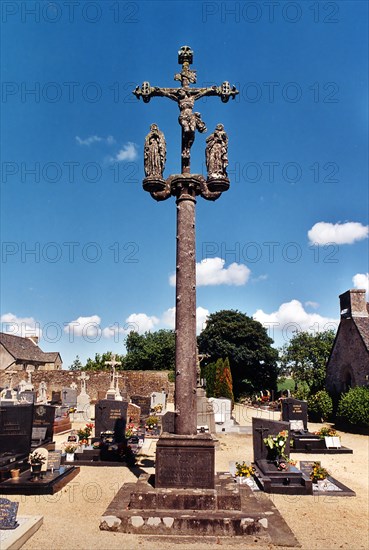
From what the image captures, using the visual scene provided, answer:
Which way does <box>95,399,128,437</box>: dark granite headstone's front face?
toward the camera

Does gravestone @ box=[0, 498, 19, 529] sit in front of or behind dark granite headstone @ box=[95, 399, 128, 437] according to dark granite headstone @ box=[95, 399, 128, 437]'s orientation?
in front

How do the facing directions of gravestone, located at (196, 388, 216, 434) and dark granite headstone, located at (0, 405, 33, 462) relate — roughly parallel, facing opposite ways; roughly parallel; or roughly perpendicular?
roughly parallel

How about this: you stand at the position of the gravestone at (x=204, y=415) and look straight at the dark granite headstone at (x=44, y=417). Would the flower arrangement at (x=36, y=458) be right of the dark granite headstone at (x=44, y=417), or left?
left

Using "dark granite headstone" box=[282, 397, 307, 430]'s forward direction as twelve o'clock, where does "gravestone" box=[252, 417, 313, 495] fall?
The gravestone is roughly at 12 o'clock from the dark granite headstone.

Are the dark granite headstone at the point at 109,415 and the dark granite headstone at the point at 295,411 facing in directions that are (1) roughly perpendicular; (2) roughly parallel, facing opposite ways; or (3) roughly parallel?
roughly parallel

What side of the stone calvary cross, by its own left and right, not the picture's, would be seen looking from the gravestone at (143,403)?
back

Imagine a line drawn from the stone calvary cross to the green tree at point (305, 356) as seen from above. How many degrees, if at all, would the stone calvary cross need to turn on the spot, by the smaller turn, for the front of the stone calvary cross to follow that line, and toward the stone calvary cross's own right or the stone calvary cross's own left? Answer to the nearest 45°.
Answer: approximately 180°

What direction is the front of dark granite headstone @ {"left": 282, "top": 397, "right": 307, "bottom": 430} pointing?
toward the camera

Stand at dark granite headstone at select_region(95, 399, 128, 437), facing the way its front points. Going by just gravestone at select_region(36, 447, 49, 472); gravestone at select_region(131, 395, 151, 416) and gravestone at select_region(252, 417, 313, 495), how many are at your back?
1

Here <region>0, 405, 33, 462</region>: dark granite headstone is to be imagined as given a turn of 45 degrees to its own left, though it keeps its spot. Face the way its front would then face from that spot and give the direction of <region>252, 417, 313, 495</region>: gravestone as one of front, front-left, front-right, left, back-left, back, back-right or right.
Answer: front

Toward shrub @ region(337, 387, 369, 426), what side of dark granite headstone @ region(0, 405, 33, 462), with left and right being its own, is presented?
left

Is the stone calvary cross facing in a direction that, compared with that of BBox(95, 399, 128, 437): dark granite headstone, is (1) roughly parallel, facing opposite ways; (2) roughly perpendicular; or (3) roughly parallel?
roughly parallel

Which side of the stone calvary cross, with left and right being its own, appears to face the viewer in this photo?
front

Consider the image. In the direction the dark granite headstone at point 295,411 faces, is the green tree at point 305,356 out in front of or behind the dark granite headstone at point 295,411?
behind
